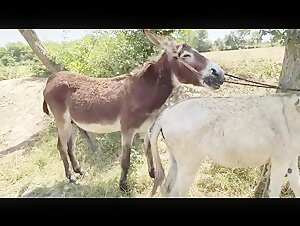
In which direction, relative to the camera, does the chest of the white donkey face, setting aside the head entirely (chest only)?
to the viewer's right

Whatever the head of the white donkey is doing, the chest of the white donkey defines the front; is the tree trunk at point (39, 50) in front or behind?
behind

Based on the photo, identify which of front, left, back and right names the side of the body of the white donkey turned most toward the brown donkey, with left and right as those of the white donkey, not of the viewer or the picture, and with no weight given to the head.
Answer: back
